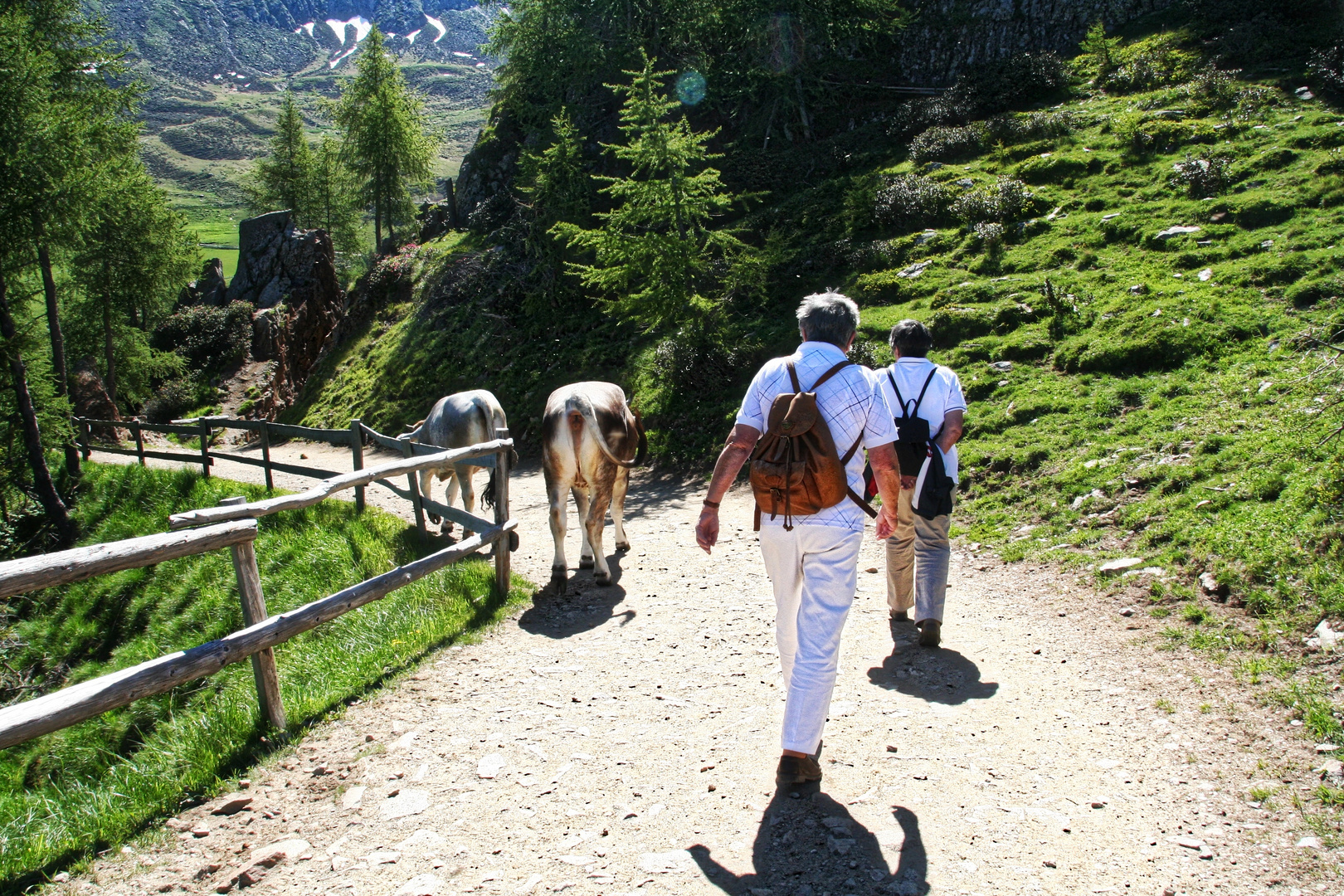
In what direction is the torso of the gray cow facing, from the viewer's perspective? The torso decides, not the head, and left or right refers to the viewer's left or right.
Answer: facing away from the viewer and to the left of the viewer

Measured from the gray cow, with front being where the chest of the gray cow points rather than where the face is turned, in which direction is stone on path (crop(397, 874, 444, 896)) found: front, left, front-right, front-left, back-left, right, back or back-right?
back-left

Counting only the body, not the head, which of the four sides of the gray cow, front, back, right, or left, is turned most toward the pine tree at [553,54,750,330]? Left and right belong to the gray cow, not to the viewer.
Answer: right

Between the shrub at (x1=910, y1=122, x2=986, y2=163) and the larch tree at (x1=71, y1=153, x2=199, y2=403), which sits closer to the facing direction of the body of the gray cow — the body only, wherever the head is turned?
the larch tree

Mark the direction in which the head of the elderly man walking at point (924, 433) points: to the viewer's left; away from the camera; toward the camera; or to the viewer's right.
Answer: away from the camera

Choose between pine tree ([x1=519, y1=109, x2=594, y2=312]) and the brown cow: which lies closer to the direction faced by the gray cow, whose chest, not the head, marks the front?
the pine tree

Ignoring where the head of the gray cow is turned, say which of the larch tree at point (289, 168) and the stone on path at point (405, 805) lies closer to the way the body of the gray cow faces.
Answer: the larch tree

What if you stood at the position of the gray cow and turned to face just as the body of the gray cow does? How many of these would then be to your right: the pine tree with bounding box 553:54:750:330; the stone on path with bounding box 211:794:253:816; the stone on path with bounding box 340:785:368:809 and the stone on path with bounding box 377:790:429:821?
1

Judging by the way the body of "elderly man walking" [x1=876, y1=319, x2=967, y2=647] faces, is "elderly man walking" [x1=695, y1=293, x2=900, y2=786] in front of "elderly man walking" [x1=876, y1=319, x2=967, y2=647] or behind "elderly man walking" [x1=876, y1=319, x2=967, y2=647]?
behind

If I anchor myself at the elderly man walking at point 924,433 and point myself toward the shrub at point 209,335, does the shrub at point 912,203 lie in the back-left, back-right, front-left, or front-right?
front-right

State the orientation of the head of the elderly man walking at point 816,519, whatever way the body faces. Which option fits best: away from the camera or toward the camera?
away from the camera

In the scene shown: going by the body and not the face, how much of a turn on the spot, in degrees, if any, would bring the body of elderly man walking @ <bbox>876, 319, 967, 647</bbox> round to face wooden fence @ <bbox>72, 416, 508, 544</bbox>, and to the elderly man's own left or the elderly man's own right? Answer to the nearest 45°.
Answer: approximately 45° to the elderly man's own left

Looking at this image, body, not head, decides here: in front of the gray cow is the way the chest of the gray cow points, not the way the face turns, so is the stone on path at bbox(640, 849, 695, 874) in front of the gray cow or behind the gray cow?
behind

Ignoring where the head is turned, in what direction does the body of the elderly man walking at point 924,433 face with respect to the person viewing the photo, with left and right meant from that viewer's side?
facing away from the viewer

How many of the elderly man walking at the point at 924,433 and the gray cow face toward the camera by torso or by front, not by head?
0

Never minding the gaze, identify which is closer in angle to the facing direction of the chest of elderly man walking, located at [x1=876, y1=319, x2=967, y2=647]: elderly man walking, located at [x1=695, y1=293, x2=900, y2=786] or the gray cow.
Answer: the gray cow

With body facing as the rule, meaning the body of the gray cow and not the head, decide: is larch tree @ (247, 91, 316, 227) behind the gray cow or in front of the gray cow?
in front
